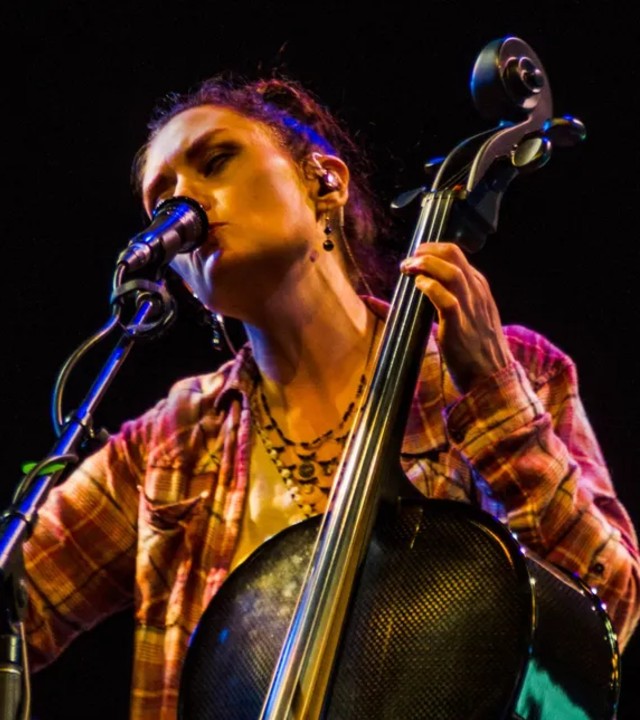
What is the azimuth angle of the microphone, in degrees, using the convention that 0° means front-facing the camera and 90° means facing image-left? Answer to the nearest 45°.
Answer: approximately 225°
